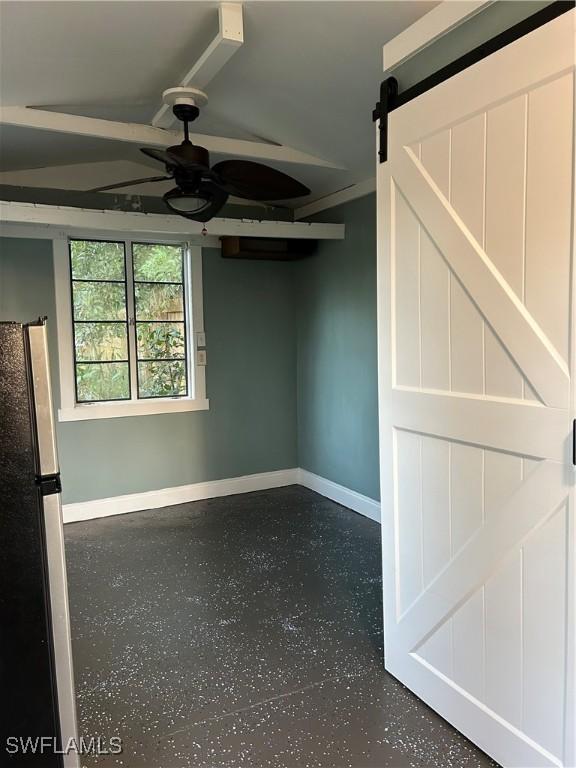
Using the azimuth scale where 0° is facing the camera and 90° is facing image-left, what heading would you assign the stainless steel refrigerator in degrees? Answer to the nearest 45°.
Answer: approximately 270°

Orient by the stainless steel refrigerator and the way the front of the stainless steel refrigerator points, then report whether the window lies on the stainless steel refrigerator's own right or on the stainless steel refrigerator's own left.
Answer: on the stainless steel refrigerator's own left

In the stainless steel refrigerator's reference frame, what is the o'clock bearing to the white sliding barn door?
The white sliding barn door is roughly at 12 o'clock from the stainless steel refrigerator.

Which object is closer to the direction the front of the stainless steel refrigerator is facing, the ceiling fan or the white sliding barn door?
the white sliding barn door

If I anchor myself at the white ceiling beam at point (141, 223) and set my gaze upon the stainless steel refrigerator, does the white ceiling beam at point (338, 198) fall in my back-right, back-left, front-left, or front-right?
back-left

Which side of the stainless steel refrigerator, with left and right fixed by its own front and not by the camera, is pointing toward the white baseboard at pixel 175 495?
left

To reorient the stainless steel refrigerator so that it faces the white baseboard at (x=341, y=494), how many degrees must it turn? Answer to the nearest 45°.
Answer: approximately 45° to its left

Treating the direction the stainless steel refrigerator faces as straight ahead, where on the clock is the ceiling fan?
The ceiling fan is roughly at 10 o'clock from the stainless steel refrigerator.

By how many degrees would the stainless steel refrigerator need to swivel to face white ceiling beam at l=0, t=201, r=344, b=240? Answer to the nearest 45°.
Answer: approximately 90° to its left

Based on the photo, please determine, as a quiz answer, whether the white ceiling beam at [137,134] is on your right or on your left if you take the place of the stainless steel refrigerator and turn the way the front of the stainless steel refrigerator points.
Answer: on your left

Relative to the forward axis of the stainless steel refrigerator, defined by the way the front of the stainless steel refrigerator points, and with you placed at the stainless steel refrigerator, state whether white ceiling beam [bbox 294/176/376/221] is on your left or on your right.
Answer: on your left
